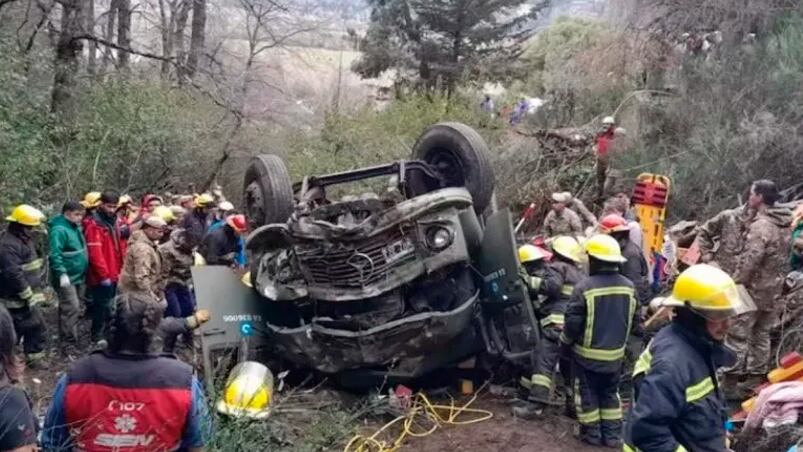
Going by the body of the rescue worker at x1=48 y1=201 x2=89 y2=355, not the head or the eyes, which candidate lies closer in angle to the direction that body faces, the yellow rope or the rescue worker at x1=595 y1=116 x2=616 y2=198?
the yellow rope

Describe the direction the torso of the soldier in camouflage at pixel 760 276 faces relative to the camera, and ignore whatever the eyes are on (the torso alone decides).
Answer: to the viewer's left

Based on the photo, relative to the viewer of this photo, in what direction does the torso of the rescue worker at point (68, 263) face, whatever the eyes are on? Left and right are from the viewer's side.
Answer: facing the viewer and to the right of the viewer

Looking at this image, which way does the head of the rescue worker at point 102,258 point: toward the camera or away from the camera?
toward the camera

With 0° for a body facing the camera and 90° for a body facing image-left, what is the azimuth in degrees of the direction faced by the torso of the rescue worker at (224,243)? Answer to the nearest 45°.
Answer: approximately 270°

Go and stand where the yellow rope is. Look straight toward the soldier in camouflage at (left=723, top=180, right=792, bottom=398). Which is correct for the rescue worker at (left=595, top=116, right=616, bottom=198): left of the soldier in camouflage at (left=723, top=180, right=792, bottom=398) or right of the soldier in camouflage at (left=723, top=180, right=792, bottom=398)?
left

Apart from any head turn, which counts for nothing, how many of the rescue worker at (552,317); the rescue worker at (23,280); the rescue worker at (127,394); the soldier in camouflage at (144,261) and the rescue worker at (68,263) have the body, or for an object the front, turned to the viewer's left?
1

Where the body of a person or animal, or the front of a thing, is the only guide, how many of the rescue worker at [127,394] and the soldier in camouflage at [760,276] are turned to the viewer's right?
0

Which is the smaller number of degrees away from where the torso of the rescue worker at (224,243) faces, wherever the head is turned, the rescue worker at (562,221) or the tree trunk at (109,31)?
the rescue worker

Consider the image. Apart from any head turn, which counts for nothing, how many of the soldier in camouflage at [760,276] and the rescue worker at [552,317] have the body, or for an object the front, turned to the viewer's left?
2

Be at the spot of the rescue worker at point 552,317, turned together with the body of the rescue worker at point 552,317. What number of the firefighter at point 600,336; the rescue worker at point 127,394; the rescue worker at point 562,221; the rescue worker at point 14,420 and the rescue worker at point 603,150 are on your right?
2

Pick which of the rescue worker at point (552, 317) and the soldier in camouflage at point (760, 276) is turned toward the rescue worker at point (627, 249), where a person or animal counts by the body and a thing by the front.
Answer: the soldier in camouflage

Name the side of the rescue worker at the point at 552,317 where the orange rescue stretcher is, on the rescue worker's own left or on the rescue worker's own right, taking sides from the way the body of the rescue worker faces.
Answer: on the rescue worker's own right

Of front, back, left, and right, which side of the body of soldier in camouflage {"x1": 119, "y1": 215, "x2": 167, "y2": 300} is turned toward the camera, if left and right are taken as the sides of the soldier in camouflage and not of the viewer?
right

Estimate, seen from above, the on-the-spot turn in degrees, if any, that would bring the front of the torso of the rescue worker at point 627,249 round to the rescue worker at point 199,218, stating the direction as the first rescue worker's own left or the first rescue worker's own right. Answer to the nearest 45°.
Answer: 0° — they already face them

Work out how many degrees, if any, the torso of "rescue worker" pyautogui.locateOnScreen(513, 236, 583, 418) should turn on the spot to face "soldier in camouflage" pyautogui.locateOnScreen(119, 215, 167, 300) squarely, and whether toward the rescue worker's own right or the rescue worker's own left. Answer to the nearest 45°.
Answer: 0° — they already face them

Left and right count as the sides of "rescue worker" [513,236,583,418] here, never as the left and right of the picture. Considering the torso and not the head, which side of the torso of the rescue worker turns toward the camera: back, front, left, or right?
left

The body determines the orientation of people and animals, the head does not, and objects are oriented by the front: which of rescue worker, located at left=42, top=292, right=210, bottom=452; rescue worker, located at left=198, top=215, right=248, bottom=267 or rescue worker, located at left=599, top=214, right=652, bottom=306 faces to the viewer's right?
rescue worker, located at left=198, top=215, right=248, bottom=267
